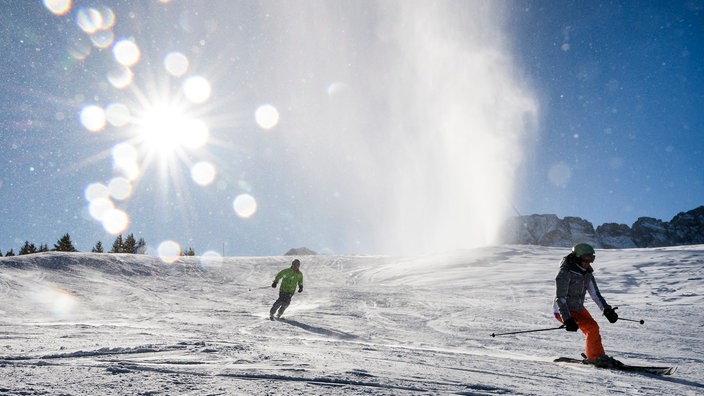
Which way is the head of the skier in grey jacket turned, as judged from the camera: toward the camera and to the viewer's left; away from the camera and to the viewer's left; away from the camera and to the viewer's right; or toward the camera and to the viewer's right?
toward the camera and to the viewer's right

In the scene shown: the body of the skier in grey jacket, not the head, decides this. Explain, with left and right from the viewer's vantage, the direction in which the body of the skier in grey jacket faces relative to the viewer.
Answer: facing the viewer and to the right of the viewer

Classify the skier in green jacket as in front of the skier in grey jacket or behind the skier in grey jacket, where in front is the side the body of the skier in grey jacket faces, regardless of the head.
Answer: behind
